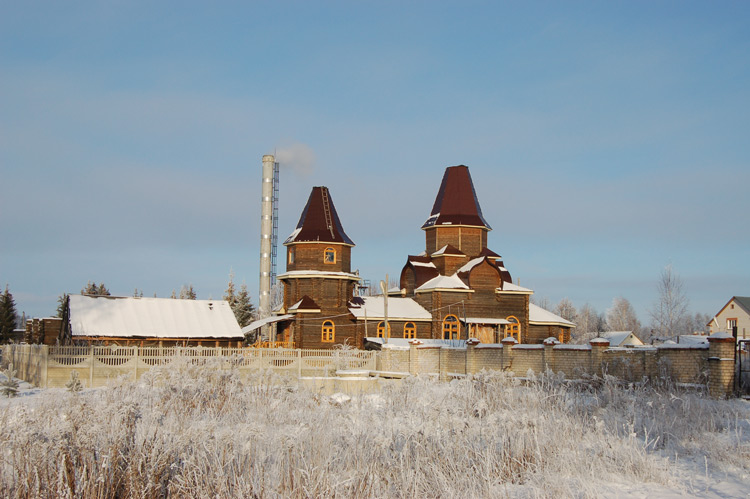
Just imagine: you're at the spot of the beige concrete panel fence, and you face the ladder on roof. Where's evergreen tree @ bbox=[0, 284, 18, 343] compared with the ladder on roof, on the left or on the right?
left

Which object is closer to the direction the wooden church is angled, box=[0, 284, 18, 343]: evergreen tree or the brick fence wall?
the evergreen tree

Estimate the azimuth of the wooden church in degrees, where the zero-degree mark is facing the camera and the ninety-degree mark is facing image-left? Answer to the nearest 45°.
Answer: approximately 90°

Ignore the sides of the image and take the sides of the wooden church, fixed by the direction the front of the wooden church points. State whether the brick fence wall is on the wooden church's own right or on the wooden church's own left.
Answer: on the wooden church's own left

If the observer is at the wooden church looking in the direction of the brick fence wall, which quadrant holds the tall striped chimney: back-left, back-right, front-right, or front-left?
back-right
